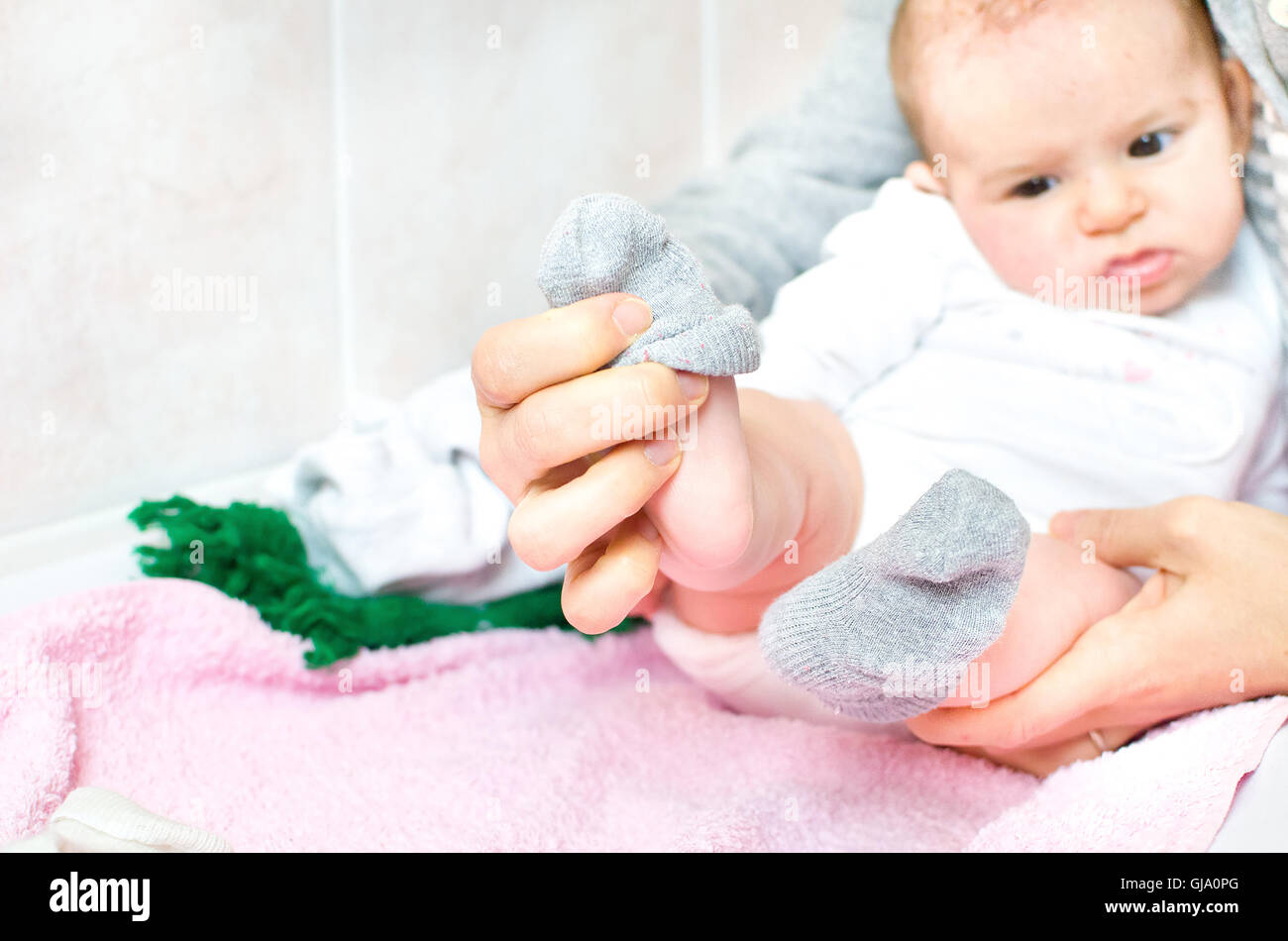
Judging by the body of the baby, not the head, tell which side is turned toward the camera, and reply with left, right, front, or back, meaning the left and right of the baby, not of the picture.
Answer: front

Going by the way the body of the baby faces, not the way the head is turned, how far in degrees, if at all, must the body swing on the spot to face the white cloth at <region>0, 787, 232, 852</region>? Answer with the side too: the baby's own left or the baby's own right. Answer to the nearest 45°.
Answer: approximately 45° to the baby's own right
